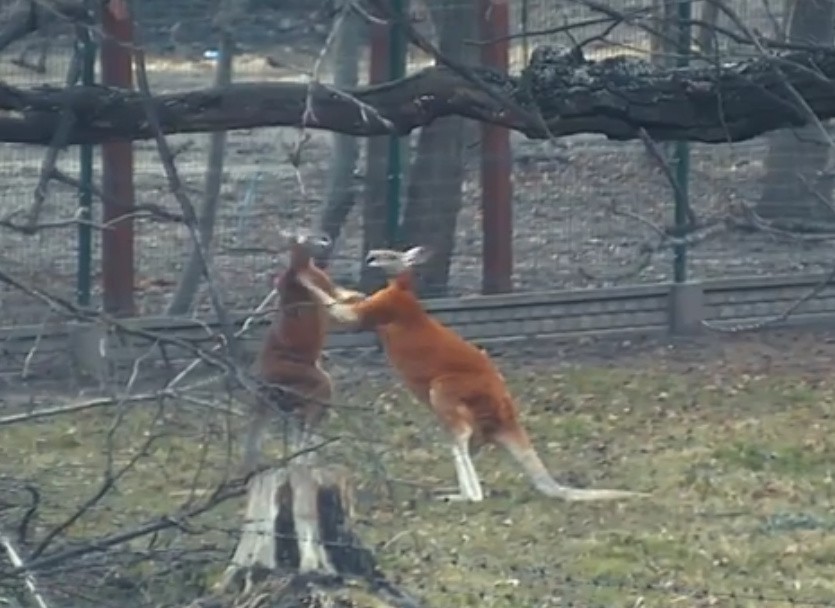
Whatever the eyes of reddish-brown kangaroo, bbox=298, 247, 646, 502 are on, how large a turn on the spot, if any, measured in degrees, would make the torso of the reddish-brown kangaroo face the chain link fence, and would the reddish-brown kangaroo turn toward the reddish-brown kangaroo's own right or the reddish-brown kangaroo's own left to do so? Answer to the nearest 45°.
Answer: approximately 90° to the reddish-brown kangaroo's own right

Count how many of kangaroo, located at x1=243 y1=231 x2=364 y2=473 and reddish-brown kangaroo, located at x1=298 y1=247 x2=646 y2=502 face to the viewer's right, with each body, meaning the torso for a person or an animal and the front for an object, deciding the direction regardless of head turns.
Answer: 1

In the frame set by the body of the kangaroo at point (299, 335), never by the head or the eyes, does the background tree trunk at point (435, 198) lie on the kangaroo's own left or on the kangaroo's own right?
on the kangaroo's own left

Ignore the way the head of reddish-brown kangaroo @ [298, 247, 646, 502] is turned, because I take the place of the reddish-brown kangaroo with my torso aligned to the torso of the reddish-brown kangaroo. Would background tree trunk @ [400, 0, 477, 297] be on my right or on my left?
on my right

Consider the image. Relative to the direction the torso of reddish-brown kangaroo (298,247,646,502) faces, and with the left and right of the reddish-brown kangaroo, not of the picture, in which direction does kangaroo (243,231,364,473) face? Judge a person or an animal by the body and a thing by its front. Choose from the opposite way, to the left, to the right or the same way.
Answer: the opposite way

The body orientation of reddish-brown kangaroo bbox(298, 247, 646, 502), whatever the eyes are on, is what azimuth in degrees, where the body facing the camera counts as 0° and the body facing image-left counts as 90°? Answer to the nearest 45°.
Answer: approximately 90°

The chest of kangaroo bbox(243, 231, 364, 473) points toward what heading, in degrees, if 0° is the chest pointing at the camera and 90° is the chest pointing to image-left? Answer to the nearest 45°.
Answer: approximately 270°

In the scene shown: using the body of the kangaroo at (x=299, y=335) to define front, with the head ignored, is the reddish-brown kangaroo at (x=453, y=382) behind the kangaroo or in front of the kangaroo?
in front
